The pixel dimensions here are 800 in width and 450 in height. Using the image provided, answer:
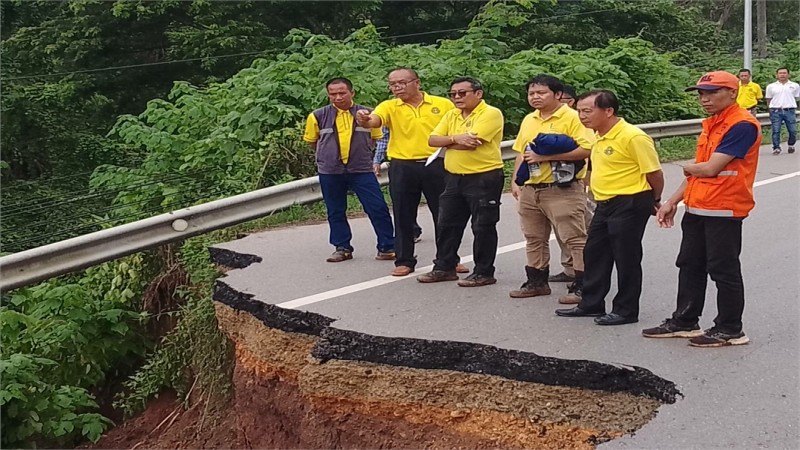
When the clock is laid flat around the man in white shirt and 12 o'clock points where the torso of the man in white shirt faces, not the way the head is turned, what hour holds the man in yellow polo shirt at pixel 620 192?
The man in yellow polo shirt is roughly at 12 o'clock from the man in white shirt.

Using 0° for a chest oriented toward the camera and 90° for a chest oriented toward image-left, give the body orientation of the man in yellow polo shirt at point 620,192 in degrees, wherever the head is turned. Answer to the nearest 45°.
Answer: approximately 45°

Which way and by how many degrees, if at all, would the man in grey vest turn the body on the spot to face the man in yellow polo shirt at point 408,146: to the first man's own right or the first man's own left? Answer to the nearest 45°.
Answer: approximately 45° to the first man's own left

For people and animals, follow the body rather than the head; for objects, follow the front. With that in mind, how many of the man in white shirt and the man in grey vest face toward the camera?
2

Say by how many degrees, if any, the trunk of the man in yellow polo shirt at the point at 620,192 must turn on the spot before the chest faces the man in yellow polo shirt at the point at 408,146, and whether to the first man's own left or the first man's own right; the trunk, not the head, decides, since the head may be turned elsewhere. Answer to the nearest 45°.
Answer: approximately 90° to the first man's own right

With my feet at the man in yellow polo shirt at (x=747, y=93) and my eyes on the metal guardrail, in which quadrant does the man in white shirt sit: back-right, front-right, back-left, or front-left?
back-left

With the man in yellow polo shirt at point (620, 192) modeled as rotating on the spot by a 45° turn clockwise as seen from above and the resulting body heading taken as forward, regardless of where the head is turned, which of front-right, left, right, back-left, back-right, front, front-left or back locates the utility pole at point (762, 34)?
right

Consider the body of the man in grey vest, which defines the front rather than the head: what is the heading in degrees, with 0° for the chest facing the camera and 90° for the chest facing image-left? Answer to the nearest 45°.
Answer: approximately 0°

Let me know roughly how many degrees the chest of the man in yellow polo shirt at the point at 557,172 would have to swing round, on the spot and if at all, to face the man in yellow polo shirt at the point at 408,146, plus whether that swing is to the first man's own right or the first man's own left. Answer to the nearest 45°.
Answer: approximately 90° to the first man's own right
